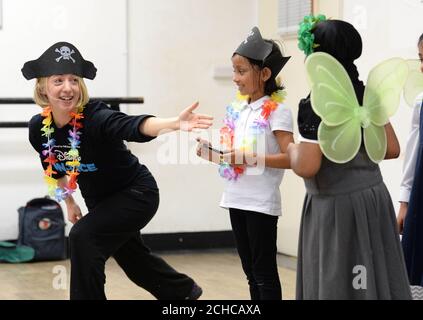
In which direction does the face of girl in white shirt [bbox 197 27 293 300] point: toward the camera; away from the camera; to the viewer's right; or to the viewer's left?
to the viewer's left

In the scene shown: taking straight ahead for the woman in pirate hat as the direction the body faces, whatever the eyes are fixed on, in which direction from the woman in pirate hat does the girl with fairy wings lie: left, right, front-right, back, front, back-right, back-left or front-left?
left

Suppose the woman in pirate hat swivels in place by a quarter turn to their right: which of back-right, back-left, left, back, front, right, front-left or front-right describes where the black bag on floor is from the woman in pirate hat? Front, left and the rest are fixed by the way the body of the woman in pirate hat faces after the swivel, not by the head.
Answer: front-right

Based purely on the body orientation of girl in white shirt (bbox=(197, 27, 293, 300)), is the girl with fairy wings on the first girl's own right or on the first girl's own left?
on the first girl's own left

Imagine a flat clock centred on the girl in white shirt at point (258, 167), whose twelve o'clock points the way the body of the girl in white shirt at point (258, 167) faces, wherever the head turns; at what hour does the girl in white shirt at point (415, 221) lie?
the girl in white shirt at point (415, 221) is roughly at 8 o'clock from the girl in white shirt at point (258, 167).

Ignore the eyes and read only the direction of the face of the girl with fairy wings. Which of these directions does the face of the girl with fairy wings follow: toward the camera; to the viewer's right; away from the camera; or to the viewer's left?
away from the camera

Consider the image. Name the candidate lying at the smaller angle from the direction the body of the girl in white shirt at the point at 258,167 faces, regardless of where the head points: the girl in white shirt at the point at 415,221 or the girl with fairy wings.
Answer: the girl with fairy wings

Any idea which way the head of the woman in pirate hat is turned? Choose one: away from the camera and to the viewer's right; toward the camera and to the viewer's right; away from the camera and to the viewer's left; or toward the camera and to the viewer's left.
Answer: toward the camera and to the viewer's right

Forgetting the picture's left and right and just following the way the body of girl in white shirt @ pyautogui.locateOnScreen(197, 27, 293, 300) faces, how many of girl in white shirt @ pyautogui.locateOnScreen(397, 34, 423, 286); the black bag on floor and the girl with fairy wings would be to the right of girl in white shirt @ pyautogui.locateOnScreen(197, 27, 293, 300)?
1

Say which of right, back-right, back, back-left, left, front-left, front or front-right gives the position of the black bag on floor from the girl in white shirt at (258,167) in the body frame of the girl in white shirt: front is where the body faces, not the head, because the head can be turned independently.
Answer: right

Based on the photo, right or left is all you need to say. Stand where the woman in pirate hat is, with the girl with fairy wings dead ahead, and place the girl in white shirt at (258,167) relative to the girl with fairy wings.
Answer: left

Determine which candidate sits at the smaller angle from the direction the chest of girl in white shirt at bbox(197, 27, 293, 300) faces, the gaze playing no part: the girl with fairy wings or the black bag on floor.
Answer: the black bag on floor

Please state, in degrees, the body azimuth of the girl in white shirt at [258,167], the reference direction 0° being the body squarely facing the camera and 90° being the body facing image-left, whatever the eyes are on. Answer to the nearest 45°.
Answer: approximately 45°

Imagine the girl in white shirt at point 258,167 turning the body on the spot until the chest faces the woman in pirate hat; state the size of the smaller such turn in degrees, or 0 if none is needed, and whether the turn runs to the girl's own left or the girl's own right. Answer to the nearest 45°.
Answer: approximately 45° to the girl's own right
